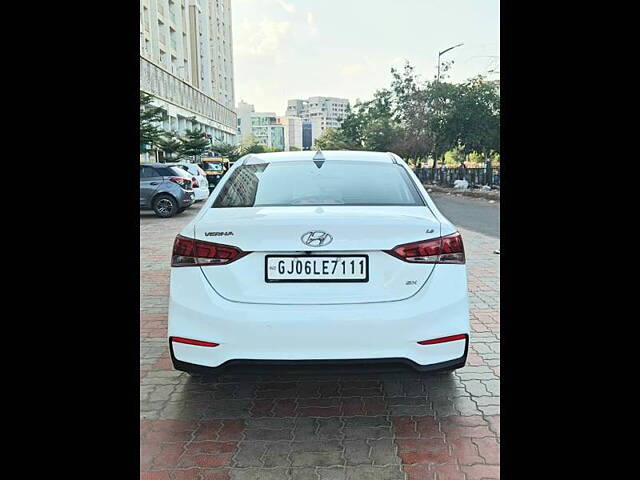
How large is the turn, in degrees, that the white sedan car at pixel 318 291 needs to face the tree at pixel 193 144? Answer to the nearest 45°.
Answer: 0° — it already faces it

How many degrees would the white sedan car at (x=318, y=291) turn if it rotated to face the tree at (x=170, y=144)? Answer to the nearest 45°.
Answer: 0° — it already faces it

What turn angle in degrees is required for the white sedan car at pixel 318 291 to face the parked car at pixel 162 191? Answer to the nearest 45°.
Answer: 0° — it already faces it

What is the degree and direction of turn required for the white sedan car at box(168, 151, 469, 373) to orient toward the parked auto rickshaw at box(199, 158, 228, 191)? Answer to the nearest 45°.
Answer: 0° — it already faces it

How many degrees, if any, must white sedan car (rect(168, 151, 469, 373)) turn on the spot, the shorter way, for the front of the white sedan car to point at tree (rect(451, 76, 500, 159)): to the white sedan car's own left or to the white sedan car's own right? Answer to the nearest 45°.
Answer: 0° — it already faces it

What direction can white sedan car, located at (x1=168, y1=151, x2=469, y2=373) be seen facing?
away from the camera
